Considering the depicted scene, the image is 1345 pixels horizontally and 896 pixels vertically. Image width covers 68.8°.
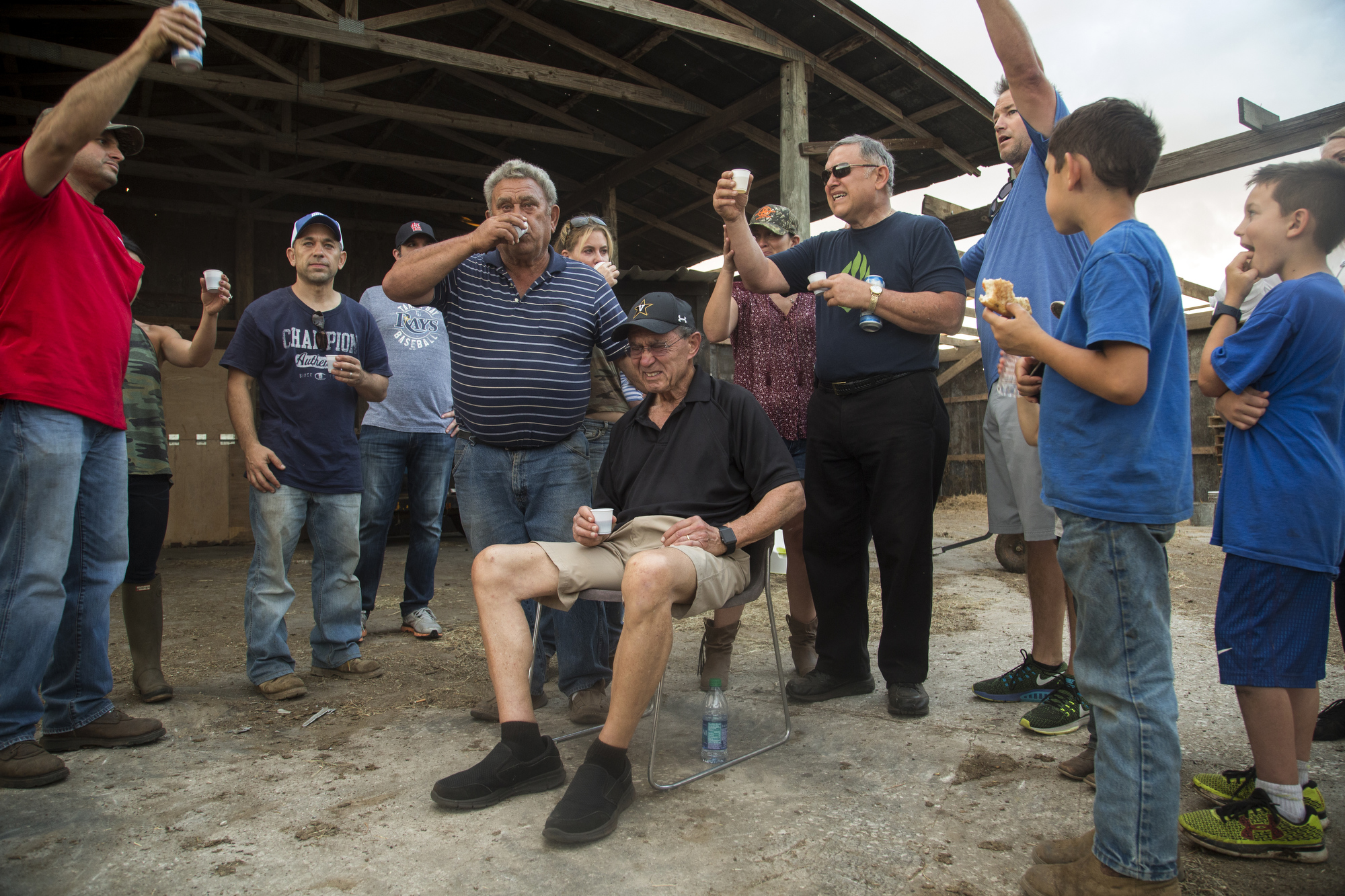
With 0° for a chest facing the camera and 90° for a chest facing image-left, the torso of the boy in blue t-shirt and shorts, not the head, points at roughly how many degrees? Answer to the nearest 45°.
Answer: approximately 90°

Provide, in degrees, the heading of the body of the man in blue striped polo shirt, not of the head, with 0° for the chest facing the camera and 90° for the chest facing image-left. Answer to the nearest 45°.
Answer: approximately 0°

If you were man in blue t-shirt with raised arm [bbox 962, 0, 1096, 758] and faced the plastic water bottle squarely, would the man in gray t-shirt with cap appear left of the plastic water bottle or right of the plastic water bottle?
right

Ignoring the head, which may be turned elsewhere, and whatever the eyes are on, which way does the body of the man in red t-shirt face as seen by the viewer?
to the viewer's right

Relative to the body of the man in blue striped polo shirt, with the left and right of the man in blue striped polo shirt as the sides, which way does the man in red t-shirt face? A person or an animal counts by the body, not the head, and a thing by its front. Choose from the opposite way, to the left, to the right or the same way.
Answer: to the left

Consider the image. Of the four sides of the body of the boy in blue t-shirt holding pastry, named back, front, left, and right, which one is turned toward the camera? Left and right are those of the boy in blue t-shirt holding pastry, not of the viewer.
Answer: left

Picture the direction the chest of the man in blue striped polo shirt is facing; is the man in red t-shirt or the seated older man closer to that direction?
the seated older man

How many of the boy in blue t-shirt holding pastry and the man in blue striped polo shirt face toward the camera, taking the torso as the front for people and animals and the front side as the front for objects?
1

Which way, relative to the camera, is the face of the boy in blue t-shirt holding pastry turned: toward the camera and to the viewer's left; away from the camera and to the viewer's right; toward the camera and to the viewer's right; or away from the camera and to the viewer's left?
away from the camera and to the viewer's left

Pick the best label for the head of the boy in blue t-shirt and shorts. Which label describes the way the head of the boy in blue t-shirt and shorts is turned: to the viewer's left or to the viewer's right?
to the viewer's left

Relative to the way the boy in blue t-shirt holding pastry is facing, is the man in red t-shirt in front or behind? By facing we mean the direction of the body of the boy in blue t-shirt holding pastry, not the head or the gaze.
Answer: in front

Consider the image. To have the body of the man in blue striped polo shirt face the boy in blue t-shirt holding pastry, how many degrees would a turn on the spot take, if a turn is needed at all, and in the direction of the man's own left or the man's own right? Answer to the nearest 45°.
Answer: approximately 45° to the man's own left
